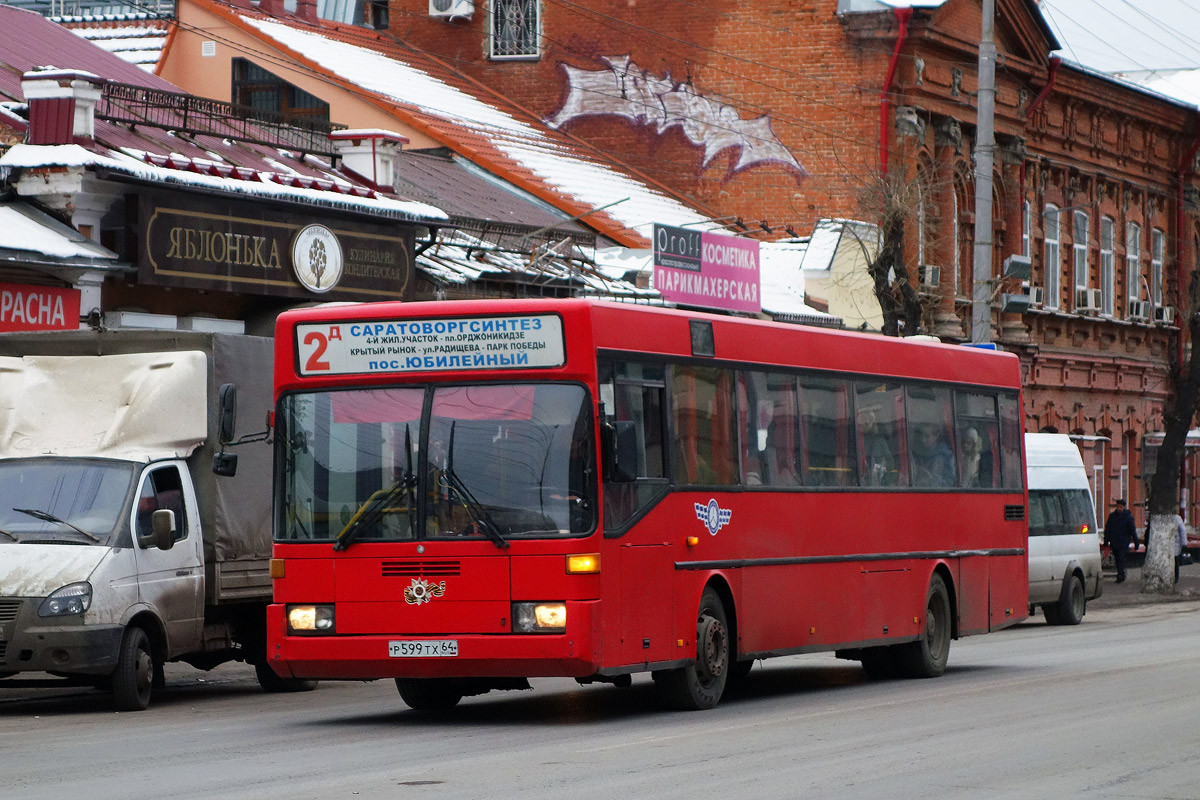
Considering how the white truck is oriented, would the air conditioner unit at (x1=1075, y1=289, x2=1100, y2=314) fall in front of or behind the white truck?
behind

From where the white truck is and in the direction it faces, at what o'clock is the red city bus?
The red city bus is roughly at 9 o'clock from the white truck.

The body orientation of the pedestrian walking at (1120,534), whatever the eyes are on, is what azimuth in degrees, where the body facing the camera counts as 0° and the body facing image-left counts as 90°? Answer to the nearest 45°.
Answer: approximately 0°

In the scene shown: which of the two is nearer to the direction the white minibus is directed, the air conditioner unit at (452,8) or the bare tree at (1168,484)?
the air conditioner unit

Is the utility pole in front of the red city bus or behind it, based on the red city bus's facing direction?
behind

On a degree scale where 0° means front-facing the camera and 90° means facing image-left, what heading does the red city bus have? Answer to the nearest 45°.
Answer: approximately 45°

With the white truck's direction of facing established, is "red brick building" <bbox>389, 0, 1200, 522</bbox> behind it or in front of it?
behind
